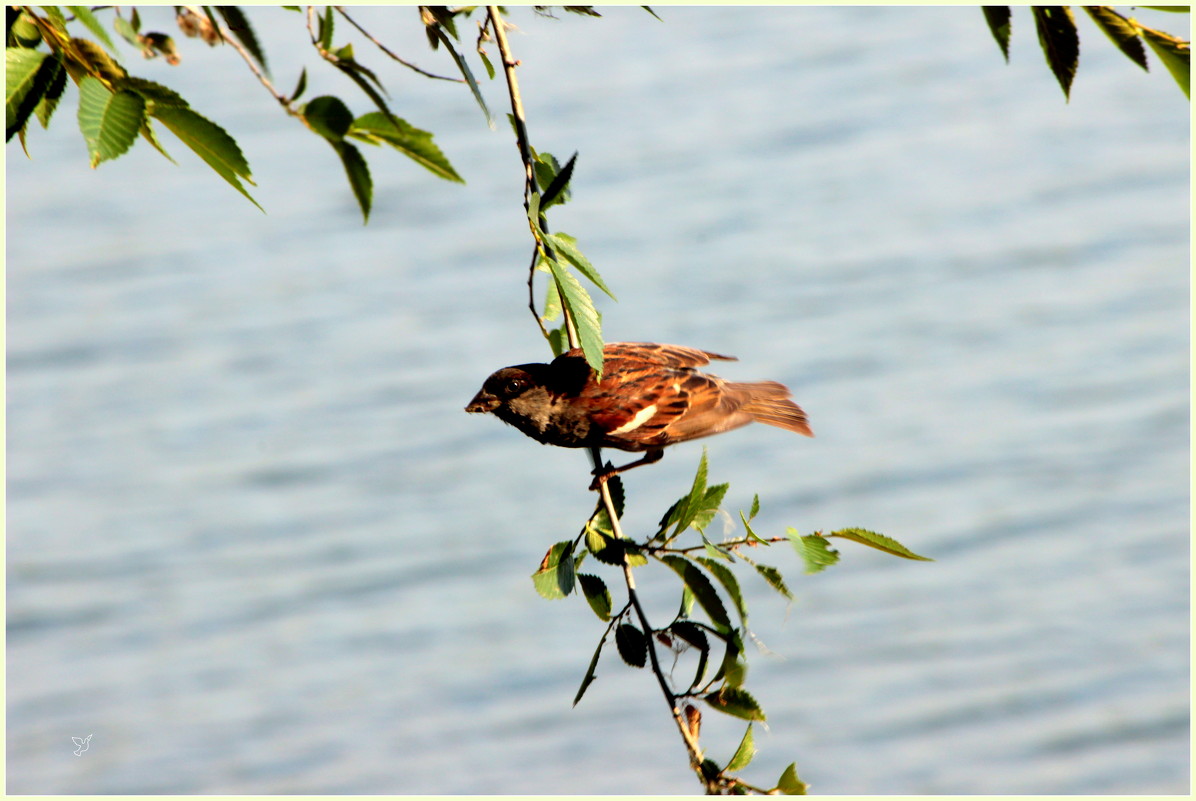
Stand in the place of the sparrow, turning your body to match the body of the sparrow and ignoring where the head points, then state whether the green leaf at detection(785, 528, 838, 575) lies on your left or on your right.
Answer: on your left

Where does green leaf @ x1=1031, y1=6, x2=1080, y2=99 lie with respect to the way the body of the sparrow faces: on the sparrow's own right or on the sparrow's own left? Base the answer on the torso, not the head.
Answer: on the sparrow's own left

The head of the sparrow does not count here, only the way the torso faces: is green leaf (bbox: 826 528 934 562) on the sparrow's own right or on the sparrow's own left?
on the sparrow's own left

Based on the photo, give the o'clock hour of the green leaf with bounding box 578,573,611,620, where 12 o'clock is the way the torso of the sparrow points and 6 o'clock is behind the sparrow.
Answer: The green leaf is roughly at 9 o'clock from the sparrow.

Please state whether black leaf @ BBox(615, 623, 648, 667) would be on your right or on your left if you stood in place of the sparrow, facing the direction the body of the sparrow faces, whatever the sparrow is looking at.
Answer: on your left

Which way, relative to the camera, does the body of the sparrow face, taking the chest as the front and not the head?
to the viewer's left
